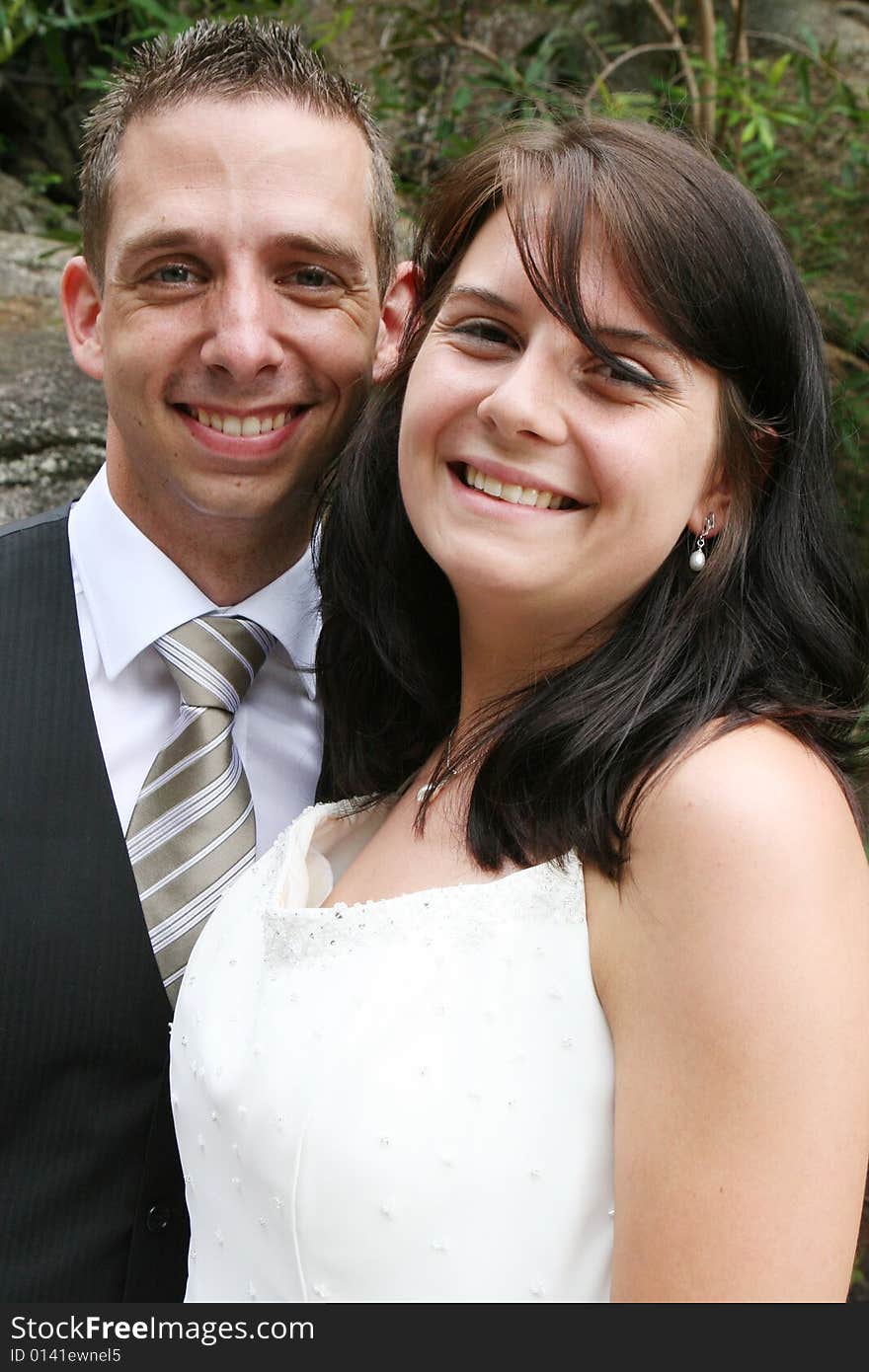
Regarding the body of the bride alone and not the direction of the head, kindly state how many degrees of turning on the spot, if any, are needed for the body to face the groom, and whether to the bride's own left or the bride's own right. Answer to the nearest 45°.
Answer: approximately 90° to the bride's own right

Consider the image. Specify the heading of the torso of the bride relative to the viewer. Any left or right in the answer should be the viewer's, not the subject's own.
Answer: facing the viewer and to the left of the viewer

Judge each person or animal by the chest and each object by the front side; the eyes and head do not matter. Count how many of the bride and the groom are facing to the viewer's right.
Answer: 0

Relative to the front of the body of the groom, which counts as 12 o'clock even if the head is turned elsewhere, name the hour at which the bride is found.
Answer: The bride is roughly at 11 o'clock from the groom.

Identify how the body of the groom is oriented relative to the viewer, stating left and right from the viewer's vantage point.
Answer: facing the viewer
